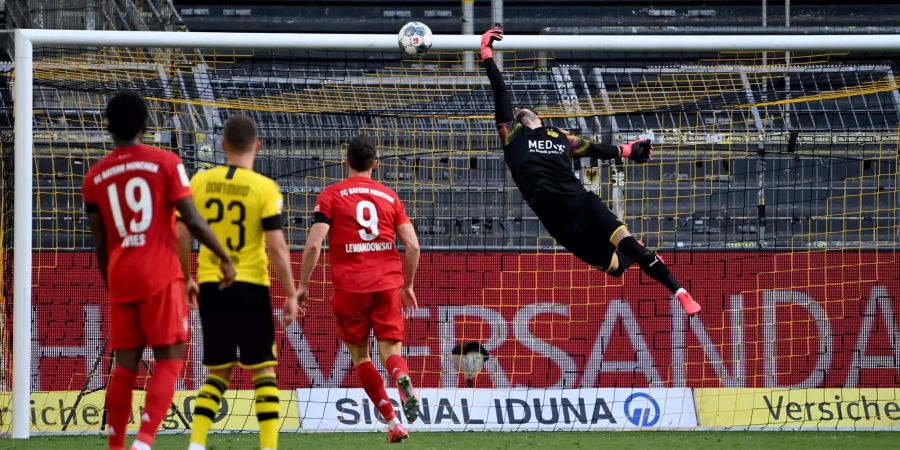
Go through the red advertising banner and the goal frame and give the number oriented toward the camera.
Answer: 2

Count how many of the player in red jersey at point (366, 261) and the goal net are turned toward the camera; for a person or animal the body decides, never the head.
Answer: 1

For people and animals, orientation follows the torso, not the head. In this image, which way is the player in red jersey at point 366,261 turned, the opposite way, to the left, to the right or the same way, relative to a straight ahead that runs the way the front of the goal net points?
the opposite way

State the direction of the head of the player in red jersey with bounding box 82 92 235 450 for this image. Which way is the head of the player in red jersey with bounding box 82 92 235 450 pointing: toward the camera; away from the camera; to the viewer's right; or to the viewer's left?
away from the camera

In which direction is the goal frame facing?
toward the camera

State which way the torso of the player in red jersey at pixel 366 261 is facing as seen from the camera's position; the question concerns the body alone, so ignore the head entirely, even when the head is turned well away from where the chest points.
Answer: away from the camera

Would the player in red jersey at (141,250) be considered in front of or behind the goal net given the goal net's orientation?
in front

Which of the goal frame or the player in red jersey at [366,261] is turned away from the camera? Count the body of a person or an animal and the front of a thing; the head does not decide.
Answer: the player in red jersey

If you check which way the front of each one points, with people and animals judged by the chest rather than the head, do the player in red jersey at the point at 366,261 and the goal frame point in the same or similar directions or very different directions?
very different directions

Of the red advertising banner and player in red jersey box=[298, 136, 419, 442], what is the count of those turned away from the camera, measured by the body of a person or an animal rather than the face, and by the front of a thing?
1
